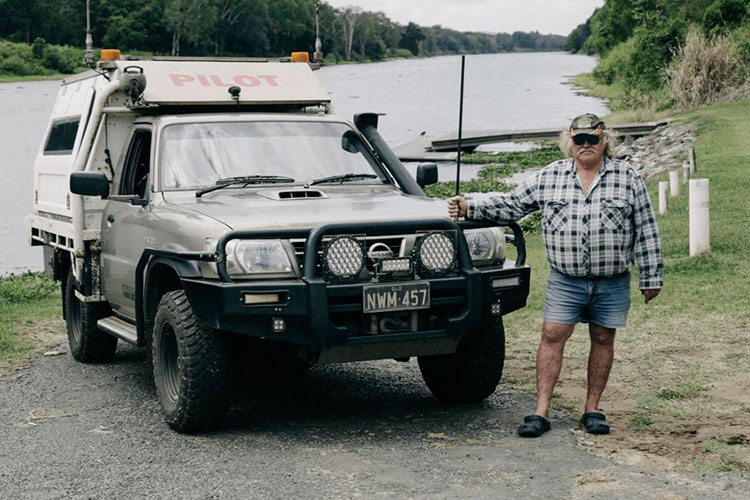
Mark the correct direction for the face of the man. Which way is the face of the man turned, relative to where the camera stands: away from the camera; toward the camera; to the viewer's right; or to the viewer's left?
toward the camera

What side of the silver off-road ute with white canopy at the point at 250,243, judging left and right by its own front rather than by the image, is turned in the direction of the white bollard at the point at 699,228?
left

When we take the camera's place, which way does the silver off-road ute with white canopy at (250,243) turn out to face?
facing the viewer and to the right of the viewer

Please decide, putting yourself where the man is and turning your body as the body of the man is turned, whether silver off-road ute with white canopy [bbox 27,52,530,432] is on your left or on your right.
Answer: on your right

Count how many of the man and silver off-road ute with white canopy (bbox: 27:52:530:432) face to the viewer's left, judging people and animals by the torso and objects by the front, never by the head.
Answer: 0

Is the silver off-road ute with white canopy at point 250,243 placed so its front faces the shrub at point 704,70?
no

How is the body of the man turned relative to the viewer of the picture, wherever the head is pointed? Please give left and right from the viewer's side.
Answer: facing the viewer

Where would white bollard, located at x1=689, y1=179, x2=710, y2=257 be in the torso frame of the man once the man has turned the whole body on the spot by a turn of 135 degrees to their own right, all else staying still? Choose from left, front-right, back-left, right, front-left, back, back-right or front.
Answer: front-right

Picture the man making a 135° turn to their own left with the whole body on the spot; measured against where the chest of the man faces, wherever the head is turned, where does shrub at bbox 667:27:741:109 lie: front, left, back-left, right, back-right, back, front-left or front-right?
front-left
